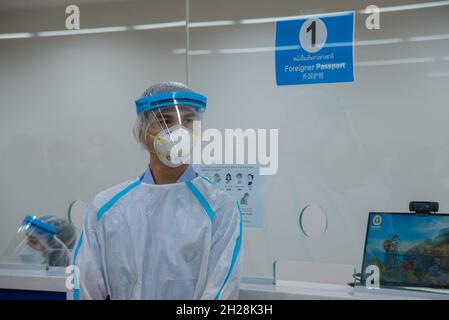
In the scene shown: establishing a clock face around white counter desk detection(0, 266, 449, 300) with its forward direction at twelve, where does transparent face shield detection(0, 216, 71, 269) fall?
The transparent face shield is roughly at 4 o'clock from the white counter desk.

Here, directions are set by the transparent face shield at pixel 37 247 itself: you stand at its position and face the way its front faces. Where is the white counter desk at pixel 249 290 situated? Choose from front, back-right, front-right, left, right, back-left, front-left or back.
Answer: left

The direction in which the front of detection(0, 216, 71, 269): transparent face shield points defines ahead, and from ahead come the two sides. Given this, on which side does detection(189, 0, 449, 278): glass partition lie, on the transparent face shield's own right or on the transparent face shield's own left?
on the transparent face shield's own left

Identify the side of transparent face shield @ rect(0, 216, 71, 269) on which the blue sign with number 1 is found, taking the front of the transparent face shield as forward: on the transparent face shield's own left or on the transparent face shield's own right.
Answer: on the transparent face shield's own left

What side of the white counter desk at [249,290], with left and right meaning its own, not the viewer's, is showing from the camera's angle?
front

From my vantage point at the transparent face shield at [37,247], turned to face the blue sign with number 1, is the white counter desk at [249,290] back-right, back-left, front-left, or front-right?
front-right

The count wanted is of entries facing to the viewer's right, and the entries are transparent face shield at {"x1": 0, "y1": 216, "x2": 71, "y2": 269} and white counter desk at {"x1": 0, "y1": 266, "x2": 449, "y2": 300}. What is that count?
0

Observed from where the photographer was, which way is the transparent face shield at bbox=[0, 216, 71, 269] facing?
facing the viewer and to the left of the viewer
